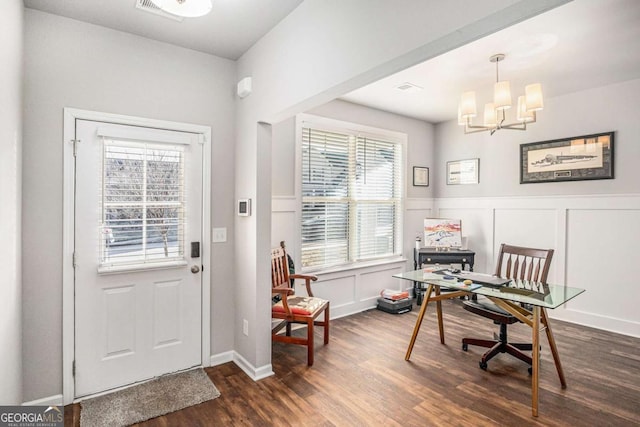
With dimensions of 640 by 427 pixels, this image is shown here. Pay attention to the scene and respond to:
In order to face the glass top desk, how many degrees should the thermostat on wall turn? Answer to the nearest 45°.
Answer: approximately 135° to its left

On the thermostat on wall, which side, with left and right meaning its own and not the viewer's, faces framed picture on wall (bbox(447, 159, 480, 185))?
back

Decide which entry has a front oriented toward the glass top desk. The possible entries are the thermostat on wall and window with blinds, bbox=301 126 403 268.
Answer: the window with blinds

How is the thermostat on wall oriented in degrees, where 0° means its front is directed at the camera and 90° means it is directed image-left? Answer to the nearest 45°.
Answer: approximately 45°
